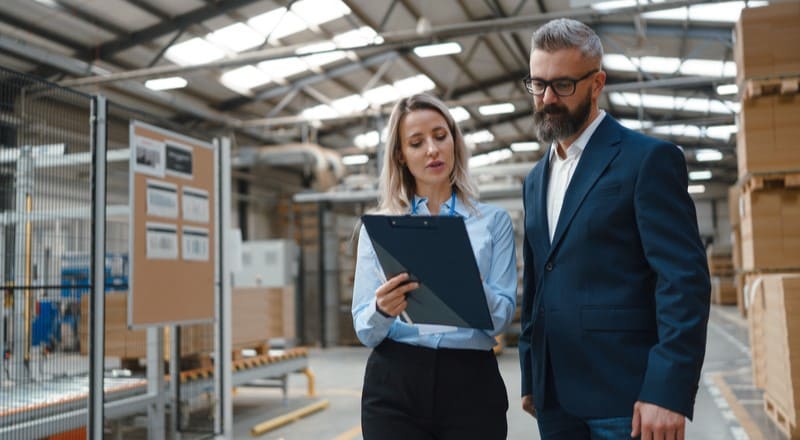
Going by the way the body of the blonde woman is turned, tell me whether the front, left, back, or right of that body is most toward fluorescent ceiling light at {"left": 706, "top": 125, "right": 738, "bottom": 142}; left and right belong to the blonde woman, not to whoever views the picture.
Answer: back

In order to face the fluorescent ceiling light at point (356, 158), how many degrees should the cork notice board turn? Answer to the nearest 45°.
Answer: approximately 135° to its left

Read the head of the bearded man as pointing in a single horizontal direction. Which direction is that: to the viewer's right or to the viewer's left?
to the viewer's left

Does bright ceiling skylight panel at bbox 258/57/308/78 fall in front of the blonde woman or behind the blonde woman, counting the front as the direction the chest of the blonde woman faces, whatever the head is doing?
behind

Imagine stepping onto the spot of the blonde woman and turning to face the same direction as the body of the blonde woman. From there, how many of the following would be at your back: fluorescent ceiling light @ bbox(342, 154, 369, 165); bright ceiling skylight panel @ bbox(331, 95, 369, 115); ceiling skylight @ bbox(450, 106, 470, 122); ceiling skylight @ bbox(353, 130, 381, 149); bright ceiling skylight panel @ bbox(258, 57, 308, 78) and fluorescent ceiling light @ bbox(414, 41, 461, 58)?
6

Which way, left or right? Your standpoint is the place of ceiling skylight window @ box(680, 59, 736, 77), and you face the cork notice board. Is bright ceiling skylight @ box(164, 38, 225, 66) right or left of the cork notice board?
right

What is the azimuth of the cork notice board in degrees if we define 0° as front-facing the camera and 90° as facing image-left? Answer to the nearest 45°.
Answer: approximately 315°

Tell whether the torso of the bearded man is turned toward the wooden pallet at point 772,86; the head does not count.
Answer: no

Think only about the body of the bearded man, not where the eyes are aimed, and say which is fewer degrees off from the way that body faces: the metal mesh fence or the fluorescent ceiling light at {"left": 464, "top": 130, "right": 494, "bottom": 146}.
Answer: the metal mesh fence

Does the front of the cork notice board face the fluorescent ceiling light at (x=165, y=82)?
no

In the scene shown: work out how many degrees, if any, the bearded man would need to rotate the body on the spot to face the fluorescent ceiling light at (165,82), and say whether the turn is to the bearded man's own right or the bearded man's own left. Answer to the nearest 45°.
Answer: approximately 90° to the bearded man's own right

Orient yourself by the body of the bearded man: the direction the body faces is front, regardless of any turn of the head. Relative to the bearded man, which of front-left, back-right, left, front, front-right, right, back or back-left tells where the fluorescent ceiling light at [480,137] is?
back-right

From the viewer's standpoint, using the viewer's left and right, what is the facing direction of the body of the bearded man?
facing the viewer and to the left of the viewer

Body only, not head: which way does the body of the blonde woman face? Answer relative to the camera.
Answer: toward the camera

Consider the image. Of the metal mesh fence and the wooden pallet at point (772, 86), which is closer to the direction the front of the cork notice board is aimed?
the wooden pallet

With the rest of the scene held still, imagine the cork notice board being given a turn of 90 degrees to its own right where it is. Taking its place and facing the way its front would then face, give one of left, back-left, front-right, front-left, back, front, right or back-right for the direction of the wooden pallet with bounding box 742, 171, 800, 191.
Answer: back-left

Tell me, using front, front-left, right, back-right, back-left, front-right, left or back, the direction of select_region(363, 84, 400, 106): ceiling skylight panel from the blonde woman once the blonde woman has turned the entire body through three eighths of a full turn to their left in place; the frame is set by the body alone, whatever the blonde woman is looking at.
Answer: front-left

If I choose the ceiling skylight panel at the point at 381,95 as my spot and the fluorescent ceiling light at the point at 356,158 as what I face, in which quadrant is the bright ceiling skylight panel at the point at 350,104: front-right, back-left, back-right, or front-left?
front-left

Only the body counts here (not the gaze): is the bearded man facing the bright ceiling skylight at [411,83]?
no
